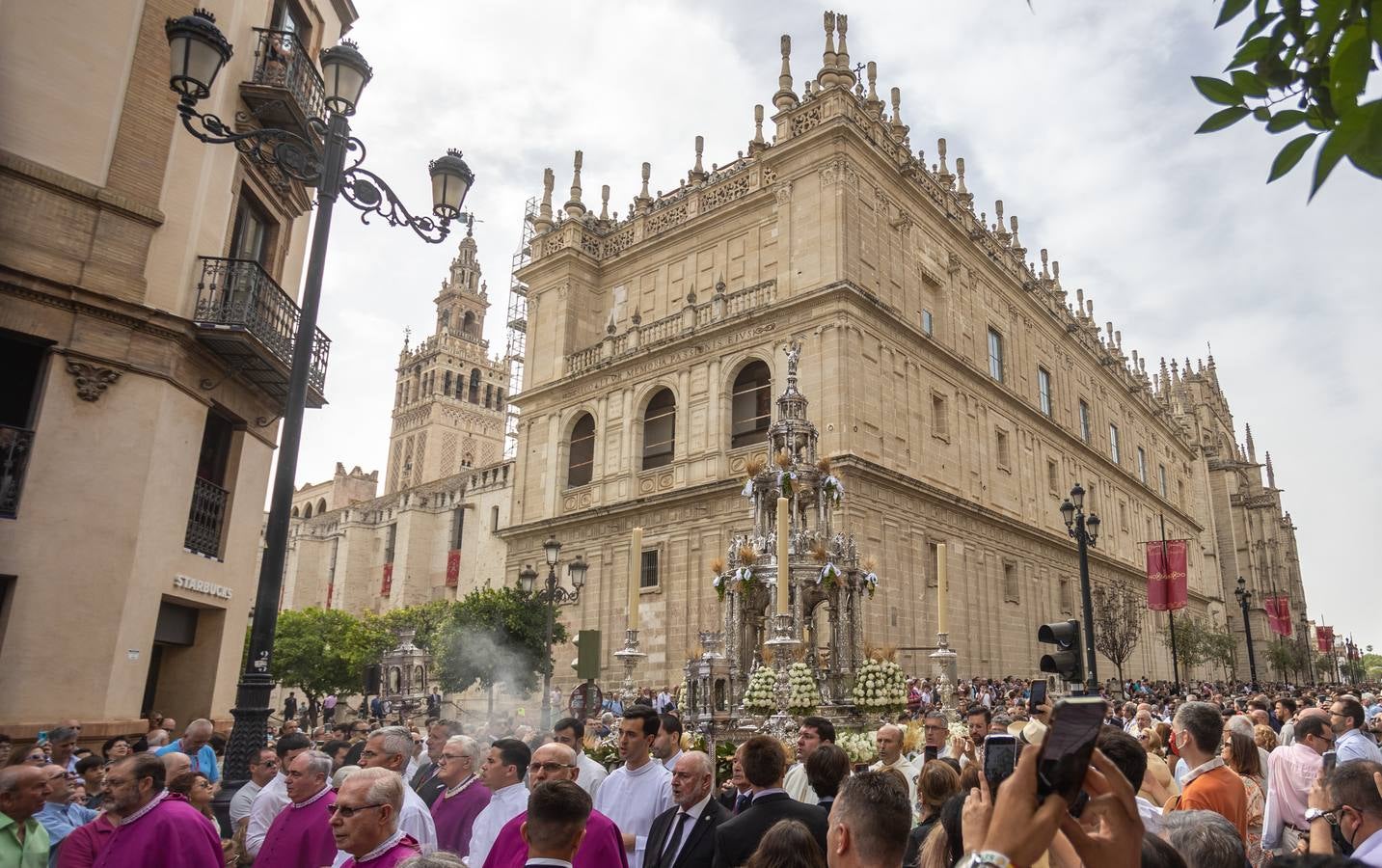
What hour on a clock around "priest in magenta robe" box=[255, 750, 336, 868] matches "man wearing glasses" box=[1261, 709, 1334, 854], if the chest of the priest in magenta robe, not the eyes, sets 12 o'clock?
The man wearing glasses is roughly at 8 o'clock from the priest in magenta robe.

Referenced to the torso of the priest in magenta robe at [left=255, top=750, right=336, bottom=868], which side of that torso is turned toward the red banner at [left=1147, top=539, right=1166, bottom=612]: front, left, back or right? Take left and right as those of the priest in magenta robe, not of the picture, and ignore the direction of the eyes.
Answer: back

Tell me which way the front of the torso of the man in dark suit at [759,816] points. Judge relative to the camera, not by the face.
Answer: away from the camera

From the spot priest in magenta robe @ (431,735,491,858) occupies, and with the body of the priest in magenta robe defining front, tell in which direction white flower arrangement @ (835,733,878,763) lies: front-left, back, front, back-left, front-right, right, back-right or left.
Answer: back

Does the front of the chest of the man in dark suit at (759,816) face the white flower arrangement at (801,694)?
yes

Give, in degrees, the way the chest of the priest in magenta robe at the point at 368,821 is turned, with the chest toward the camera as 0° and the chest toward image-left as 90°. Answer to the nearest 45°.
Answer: approximately 45°

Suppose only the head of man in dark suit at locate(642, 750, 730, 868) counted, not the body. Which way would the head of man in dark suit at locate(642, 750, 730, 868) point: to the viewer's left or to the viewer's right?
to the viewer's left

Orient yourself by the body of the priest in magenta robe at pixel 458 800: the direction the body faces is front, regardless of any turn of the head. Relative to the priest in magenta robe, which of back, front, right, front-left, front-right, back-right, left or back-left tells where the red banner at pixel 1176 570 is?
back

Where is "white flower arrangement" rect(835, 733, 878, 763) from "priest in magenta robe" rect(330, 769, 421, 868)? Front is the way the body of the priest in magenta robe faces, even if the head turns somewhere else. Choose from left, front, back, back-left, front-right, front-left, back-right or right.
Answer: back
